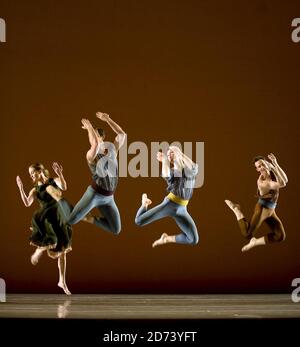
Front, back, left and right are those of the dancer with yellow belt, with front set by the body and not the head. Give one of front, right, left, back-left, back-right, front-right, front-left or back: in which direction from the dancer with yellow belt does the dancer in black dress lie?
right

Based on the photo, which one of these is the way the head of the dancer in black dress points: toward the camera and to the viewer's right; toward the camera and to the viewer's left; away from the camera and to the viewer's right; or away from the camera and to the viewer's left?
toward the camera and to the viewer's left

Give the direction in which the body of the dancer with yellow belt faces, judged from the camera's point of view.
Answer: toward the camera
